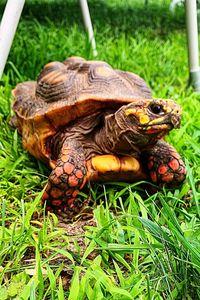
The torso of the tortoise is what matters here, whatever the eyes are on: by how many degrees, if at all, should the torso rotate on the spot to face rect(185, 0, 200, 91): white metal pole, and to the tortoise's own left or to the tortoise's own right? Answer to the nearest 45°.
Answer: approximately 90° to the tortoise's own left

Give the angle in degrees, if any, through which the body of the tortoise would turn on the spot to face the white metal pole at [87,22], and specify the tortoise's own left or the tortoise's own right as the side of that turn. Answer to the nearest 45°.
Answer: approximately 135° to the tortoise's own left
